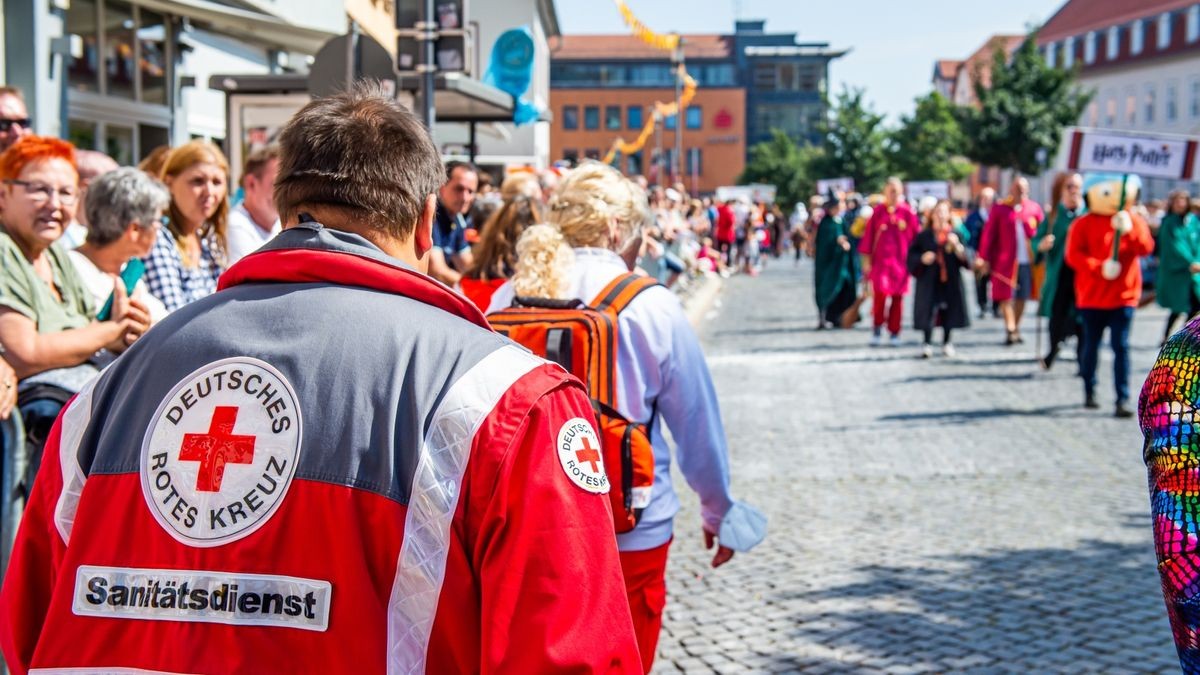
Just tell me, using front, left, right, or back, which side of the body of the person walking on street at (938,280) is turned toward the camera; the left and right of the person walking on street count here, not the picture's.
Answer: front

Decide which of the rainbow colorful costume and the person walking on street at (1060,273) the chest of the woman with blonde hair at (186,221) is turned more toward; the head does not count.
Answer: the rainbow colorful costume

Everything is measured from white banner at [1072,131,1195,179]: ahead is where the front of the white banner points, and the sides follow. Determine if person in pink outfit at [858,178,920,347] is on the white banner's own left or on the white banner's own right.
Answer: on the white banner's own right

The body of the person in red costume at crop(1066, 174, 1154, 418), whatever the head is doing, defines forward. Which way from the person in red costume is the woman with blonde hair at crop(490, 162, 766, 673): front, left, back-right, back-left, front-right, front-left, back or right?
front

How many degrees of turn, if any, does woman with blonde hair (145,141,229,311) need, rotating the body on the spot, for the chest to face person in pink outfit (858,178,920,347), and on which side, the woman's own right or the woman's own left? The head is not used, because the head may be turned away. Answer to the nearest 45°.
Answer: approximately 90° to the woman's own left

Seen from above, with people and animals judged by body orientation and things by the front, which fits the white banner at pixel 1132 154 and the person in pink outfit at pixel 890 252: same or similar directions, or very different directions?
same or similar directions

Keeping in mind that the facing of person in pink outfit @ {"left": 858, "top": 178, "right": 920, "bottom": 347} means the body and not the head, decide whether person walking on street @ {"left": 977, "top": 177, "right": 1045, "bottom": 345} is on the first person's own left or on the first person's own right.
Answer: on the first person's own left

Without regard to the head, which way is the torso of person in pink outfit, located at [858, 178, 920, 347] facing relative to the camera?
toward the camera

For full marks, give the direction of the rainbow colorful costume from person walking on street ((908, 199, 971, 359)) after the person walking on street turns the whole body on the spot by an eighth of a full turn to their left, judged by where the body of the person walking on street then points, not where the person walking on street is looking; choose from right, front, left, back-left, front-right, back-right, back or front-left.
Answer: front-right

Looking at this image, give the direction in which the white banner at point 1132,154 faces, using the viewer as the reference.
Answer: facing the viewer

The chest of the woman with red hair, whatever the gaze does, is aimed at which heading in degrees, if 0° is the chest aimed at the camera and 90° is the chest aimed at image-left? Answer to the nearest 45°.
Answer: approximately 315°

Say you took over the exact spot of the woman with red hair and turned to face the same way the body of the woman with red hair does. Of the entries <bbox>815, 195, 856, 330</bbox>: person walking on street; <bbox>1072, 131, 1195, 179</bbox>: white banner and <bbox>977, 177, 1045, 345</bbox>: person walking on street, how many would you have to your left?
3
